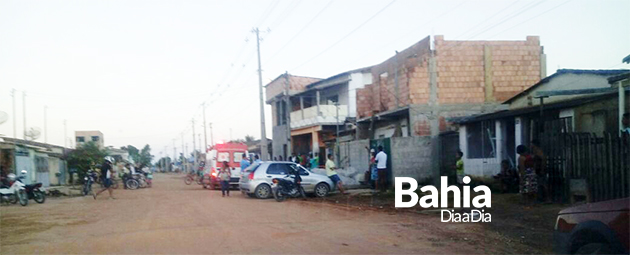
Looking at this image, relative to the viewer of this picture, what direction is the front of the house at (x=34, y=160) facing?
facing the viewer and to the right of the viewer

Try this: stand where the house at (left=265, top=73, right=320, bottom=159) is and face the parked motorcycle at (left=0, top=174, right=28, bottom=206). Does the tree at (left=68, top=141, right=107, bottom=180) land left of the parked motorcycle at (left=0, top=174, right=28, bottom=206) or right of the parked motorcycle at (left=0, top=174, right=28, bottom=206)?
right

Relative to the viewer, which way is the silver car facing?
to the viewer's right

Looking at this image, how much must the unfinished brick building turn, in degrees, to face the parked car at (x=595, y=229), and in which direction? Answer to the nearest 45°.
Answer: approximately 45° to its left

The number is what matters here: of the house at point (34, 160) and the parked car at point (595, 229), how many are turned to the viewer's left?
1

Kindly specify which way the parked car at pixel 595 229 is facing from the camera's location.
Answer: facing to the left of the viewer

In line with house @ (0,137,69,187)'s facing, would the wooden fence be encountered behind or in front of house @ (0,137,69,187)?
in front

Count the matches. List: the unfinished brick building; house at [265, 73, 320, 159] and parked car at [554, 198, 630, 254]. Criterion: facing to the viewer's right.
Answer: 0

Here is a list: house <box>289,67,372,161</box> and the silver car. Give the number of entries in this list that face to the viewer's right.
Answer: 1

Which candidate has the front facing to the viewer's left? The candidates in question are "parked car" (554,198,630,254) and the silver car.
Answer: the parked car
